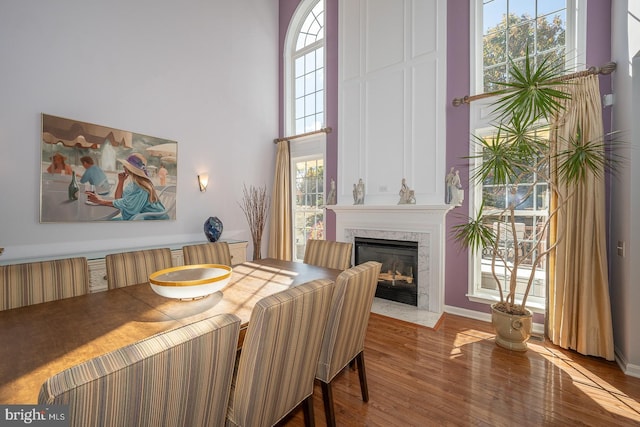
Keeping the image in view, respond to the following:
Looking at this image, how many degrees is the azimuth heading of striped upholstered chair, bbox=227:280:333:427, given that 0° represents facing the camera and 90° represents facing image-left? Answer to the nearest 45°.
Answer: approximately 135°

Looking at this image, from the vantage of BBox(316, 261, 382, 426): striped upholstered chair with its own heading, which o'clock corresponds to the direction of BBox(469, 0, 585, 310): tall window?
The tall window is roughly at 3 o'clock from the striped upholstered chair.

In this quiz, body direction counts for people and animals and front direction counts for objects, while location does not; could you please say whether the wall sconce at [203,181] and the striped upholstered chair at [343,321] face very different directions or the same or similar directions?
very different directions

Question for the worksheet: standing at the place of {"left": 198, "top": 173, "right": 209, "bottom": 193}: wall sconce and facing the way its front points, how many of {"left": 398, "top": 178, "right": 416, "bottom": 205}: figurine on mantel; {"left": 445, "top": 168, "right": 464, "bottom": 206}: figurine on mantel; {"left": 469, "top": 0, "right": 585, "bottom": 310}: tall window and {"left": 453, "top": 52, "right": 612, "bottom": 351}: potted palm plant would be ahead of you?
4

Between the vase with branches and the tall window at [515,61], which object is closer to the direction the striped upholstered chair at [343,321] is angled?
the vase with branches

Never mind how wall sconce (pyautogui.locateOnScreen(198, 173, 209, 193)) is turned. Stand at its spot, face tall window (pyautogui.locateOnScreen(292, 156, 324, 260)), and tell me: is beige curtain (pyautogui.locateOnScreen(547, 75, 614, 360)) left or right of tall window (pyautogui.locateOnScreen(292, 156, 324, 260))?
right

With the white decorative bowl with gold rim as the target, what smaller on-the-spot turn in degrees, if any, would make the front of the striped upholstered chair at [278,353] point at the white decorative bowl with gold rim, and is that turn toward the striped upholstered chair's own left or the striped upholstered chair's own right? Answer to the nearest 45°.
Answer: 0° — it already faces it

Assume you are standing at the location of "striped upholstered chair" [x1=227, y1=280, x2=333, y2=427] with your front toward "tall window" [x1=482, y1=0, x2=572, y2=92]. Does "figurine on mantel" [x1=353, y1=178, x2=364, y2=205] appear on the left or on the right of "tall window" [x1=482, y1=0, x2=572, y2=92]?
left

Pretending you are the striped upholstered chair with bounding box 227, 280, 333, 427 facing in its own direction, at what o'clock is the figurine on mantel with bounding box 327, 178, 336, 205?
The figurine on mantel is roughly at 2 o'clock from the striped upholstered chair.

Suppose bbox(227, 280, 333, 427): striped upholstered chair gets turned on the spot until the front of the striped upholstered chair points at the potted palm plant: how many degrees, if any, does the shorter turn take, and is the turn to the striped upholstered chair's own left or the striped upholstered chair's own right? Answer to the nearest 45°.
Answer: approximately 90° to the striped upholstered chair's own right

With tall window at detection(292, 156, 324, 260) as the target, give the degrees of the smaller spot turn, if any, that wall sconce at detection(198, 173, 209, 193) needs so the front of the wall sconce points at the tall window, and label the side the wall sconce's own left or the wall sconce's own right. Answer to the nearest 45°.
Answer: approximately 45° to the wall sconce's own left

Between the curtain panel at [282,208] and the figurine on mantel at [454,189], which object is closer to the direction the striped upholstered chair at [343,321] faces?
the curtain panel

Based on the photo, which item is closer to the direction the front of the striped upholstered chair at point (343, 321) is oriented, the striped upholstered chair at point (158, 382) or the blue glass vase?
the blue glass vase

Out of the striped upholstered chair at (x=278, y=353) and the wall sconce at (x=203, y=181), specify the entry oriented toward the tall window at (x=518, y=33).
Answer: the wall sconce

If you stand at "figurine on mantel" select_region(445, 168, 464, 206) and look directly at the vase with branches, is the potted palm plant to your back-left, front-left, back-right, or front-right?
back-left

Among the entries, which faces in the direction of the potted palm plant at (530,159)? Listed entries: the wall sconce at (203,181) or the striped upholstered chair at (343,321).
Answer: the wall sconce

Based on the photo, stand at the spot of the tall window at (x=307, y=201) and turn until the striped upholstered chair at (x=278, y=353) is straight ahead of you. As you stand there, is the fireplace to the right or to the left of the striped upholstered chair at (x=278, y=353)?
left

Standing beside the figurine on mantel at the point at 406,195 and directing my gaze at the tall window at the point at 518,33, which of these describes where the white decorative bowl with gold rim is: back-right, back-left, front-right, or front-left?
back-right
